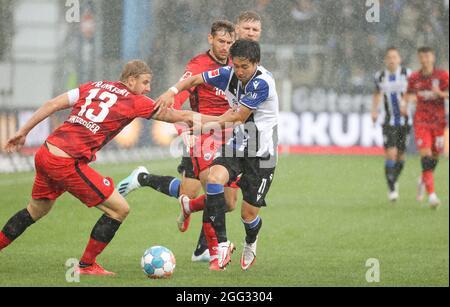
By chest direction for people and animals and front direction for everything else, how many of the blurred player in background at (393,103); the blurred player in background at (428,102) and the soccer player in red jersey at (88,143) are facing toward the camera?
2

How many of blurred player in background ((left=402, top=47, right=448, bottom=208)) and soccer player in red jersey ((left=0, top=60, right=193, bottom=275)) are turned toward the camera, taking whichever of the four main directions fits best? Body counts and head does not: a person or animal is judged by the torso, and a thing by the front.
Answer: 1

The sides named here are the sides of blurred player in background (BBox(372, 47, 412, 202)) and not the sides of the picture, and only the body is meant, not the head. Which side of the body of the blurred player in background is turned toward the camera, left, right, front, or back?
front

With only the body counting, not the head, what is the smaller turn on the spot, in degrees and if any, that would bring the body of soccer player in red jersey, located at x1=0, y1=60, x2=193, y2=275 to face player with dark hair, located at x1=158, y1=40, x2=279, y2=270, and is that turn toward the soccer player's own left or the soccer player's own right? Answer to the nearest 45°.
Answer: approximately 45° to the soccer player's own right

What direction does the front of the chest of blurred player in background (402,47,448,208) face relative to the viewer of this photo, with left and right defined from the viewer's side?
facing the viewer

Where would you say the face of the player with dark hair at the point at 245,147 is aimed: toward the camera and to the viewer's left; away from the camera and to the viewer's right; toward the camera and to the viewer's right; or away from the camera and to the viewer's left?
toward the camera and to the viewer's left

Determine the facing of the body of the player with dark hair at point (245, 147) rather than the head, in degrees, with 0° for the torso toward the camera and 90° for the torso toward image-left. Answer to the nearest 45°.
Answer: approximately 45°

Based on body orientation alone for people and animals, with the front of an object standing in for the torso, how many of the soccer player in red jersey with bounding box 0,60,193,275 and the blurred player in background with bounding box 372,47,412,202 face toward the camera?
1

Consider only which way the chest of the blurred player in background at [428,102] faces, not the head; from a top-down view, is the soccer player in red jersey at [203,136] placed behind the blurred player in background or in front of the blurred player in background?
in front

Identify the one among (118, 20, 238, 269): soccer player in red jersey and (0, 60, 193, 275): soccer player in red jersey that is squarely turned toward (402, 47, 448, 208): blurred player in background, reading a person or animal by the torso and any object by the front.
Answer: (0, 60, 193, 275): soccer player in red jersey

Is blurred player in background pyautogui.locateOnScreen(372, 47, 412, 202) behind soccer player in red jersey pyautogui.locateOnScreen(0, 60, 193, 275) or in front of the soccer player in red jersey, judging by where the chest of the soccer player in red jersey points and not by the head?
in front

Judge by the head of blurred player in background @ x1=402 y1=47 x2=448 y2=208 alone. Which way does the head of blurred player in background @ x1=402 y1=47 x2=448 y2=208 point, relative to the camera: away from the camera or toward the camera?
toward the camera

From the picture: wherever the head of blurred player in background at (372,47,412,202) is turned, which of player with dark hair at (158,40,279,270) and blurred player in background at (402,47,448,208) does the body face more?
the player with dark hair

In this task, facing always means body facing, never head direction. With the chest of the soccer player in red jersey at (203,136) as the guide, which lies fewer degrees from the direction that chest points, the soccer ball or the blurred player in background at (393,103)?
the soccer ball

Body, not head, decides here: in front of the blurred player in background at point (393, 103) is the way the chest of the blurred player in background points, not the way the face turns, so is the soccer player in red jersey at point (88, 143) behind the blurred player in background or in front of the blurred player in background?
in front
